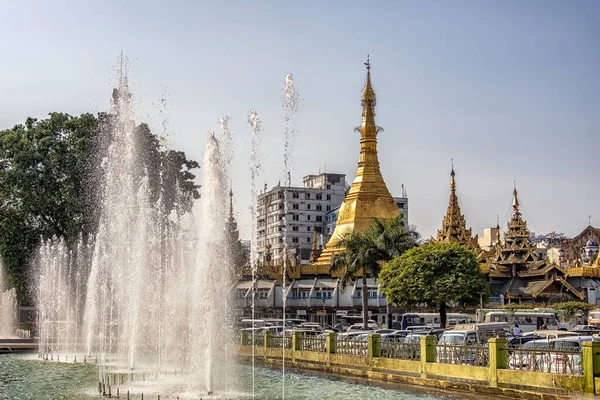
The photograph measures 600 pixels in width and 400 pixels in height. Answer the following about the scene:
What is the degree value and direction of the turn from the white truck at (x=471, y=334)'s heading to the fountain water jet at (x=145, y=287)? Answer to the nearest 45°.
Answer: approximately 45° to its right

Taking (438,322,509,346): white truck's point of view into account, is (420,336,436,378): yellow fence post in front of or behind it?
in front

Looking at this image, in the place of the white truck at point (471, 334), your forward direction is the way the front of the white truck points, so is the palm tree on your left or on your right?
on your right

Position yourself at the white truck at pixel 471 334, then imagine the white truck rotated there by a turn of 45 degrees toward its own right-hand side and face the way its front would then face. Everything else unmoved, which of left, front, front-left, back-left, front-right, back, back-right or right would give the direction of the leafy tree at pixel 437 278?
right

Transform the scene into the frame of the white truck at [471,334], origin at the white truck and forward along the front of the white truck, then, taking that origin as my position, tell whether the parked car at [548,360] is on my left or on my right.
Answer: on my left

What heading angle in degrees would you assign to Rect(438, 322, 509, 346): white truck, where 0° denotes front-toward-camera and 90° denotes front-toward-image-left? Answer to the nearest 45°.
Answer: approximately 45°

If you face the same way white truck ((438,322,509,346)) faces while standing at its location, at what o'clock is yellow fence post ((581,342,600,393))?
The yellow fence post is roughly at 10 o'clock from the white truck.

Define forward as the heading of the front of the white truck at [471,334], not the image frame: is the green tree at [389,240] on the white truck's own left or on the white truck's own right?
on the white truck's own right

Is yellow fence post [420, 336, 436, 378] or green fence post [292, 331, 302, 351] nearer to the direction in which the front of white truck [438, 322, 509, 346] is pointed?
the yellow fence post

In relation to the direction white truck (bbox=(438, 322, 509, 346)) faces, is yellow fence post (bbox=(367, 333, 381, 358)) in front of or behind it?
in front

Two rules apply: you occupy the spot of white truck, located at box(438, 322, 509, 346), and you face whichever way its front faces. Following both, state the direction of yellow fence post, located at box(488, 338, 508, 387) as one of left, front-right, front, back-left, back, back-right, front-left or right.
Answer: front-left
